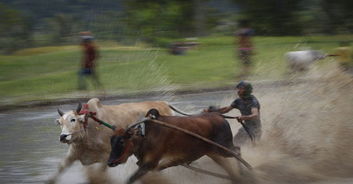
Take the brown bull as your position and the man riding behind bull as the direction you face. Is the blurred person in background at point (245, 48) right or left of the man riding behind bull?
left

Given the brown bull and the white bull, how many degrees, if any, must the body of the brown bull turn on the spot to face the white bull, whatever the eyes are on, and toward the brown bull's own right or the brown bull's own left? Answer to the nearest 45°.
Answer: approximately 45° to the brown bull's own right

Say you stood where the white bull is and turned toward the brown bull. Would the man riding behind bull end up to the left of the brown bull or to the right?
left

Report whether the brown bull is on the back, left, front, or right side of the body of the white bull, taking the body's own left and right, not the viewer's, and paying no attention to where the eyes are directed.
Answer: left

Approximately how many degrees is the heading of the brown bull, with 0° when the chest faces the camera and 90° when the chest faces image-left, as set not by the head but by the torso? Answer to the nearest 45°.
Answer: approximately 90°

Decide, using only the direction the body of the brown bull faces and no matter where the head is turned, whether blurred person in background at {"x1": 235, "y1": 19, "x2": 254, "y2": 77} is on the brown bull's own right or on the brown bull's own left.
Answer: on the brown bull's own right

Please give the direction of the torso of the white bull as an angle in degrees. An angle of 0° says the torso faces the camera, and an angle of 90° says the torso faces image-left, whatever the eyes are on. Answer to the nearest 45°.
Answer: approximately 45°
